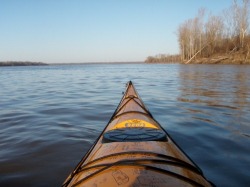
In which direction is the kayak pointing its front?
away from the camera
